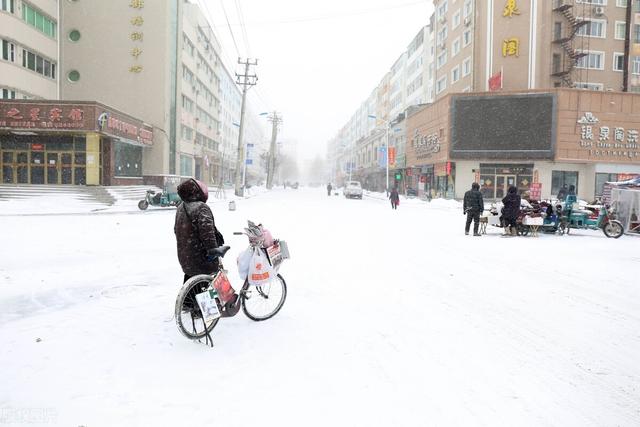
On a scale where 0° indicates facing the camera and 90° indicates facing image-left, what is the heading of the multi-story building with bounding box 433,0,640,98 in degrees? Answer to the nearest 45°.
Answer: approximately 0°

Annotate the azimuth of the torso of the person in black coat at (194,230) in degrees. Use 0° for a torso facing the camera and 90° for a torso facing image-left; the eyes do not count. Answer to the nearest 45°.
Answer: approximately 225°

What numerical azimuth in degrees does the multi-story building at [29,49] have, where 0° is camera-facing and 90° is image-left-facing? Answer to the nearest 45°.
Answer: approximately 315°

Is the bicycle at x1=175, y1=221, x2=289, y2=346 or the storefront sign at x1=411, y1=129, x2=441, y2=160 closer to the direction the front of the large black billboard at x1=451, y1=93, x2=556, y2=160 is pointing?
the bicycle

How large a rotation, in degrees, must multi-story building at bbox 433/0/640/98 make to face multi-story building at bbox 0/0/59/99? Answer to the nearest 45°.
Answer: approximately 45° to its right

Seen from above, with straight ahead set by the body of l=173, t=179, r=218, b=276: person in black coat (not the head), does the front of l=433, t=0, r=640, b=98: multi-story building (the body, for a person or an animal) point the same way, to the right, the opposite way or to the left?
the opposite way

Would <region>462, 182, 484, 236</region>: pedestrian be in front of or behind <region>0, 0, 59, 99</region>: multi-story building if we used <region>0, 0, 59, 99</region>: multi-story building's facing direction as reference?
in front

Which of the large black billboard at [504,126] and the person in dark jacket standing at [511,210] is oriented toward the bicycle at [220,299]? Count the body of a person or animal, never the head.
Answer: the large black billboard

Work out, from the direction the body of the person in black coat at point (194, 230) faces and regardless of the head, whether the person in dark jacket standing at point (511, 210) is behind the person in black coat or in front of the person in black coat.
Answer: in front
